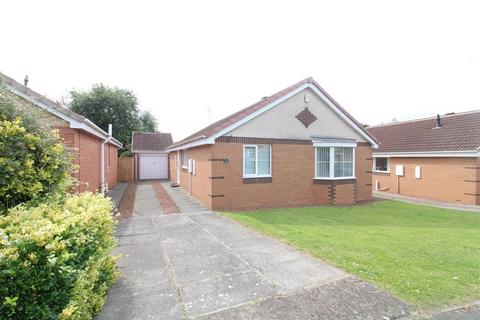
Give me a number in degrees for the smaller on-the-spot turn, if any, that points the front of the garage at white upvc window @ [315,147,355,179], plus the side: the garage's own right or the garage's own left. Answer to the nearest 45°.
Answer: approximately 45° to the garage's own left

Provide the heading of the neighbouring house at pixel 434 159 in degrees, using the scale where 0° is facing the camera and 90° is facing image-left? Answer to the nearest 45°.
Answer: approximately 315°

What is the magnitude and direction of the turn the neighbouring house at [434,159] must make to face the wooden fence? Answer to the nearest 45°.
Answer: approximately 135° to its right

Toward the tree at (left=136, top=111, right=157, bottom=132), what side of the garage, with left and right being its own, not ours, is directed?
back

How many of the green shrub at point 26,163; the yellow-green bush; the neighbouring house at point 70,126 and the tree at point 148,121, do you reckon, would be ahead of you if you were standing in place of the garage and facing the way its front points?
3

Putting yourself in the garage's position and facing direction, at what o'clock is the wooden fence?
The wooden fence is roughly at 2 o'clock from the garage.

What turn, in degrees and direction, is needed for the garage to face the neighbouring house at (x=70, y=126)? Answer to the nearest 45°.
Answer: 0° — it already faces it

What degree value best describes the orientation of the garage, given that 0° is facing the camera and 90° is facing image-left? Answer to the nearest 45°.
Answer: approximately 0°

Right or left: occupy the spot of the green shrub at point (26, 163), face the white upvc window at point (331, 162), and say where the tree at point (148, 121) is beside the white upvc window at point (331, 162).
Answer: left

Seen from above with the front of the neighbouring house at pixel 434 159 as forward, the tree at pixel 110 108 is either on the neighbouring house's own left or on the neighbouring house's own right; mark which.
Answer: on the neighbouring house's own right

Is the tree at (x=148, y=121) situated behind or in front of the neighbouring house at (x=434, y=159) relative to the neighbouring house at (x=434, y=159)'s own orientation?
behind
